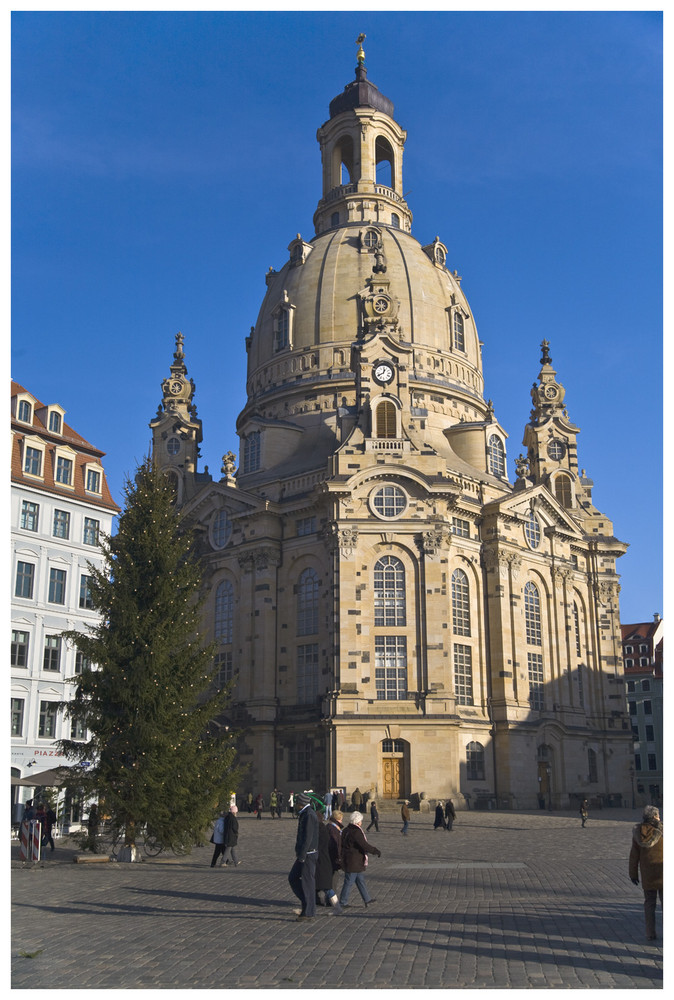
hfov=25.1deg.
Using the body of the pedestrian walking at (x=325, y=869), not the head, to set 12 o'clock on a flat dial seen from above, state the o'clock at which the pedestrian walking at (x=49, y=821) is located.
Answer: the pedestrian walking at (x=49, y=821) is roughly at 8 o'clock from the pedestrian walking at (x=325, y=869).

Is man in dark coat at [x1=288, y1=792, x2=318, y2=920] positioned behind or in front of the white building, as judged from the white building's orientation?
in front

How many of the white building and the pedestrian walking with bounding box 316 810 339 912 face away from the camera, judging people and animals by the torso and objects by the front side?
0

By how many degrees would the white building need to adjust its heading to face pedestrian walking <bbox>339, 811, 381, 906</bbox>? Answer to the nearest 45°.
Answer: approximately 45° to its right

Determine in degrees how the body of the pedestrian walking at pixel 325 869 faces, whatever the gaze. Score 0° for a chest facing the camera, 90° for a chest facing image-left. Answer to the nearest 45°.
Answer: approximately 270°

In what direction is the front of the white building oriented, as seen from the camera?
facing the viewer and to the right of the viewer

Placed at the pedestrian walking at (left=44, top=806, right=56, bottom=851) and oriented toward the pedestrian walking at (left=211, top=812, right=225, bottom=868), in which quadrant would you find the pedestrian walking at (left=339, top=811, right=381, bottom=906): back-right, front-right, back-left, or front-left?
front-right
